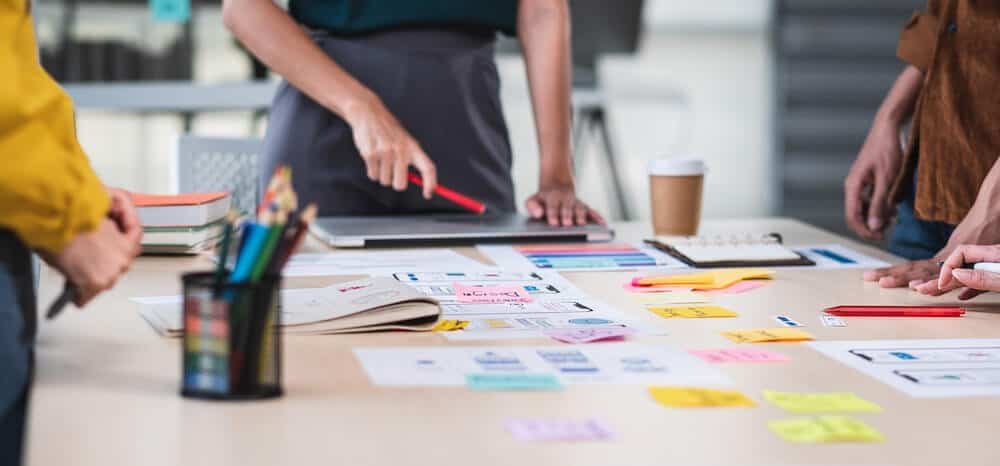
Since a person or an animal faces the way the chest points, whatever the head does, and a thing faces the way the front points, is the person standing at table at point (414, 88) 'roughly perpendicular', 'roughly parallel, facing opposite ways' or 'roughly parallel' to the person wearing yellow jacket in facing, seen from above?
roughly perpendicular

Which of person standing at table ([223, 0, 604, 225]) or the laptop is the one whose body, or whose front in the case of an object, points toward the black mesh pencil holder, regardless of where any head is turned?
the person standing at table

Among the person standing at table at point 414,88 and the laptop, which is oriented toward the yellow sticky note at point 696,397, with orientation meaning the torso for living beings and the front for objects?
the person standing at table

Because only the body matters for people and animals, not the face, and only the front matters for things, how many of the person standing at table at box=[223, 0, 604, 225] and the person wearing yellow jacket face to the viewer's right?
1

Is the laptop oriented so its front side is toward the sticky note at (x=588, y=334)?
no

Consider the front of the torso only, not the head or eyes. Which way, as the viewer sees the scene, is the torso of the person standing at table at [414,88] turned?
toward the camera

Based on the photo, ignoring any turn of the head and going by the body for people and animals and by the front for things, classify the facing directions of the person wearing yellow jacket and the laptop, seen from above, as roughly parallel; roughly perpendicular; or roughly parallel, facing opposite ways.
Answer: roughly perpendicular

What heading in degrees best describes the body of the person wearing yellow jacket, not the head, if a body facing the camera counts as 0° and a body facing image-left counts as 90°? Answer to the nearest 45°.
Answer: approximately 270°

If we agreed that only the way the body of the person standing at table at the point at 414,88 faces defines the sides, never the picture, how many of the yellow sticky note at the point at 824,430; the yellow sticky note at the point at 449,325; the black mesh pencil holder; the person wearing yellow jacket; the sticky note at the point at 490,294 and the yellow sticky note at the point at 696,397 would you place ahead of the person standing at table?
6

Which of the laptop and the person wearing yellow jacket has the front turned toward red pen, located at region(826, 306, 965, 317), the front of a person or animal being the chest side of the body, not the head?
the person wearing yellow jacket

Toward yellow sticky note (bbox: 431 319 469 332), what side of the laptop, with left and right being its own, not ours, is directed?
back

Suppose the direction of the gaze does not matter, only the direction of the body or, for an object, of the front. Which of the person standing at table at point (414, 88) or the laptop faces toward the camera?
the person standing at table

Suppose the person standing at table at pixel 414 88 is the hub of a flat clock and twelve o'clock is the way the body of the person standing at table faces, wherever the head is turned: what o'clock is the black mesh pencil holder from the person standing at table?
The black mesh pencil holder is roughly at 12 o'clock from the person standing at table.

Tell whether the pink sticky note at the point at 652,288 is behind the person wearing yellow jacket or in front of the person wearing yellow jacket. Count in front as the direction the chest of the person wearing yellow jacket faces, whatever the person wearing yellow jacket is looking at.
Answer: in front

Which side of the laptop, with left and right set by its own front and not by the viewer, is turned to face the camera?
back

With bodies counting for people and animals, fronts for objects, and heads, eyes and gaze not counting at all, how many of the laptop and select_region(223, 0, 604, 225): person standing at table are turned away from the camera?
1

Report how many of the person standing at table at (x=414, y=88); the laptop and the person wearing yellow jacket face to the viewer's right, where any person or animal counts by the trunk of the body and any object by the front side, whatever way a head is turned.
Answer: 1
